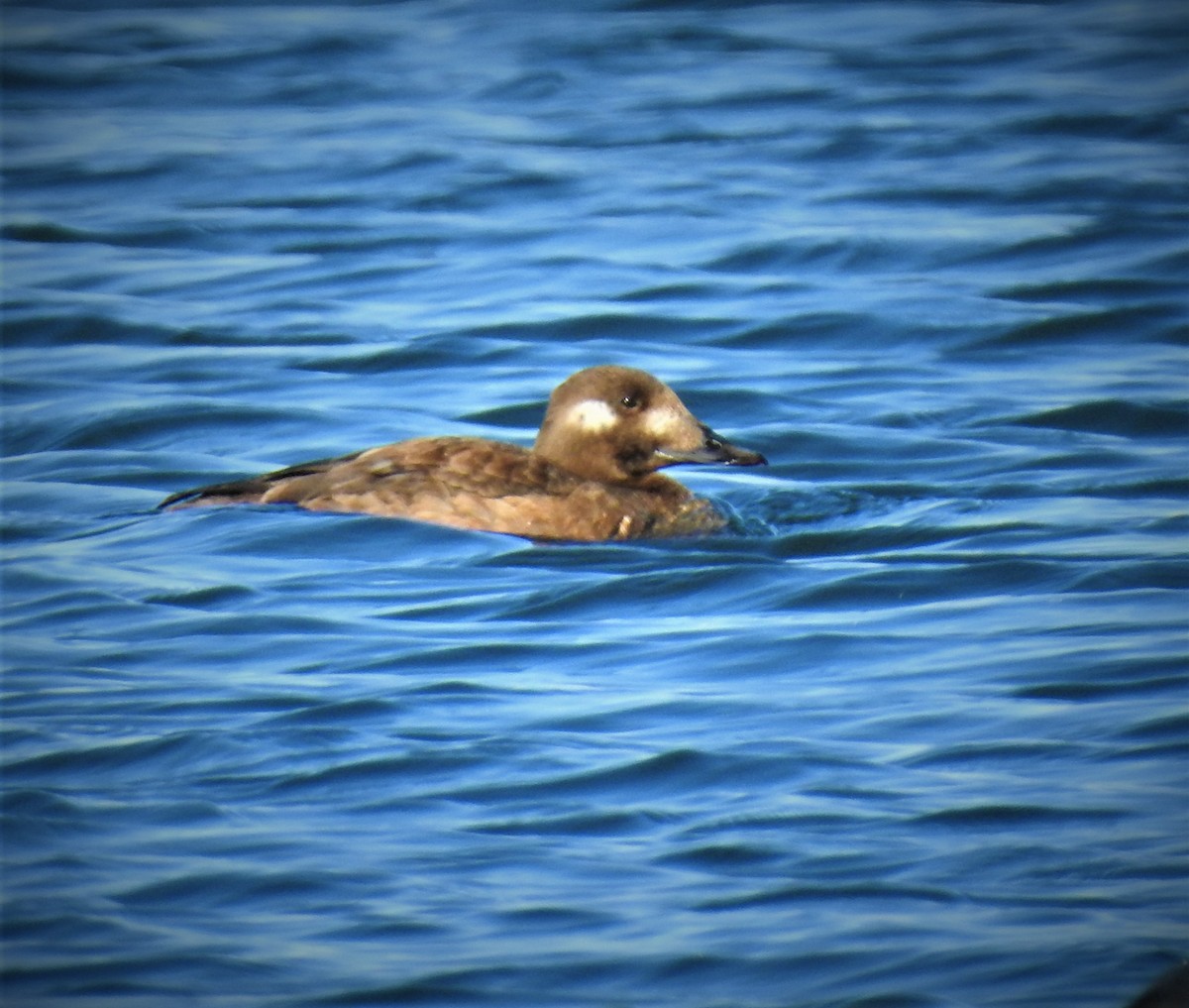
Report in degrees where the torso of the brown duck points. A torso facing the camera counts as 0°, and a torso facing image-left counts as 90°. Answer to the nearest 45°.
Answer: approximately 270°
